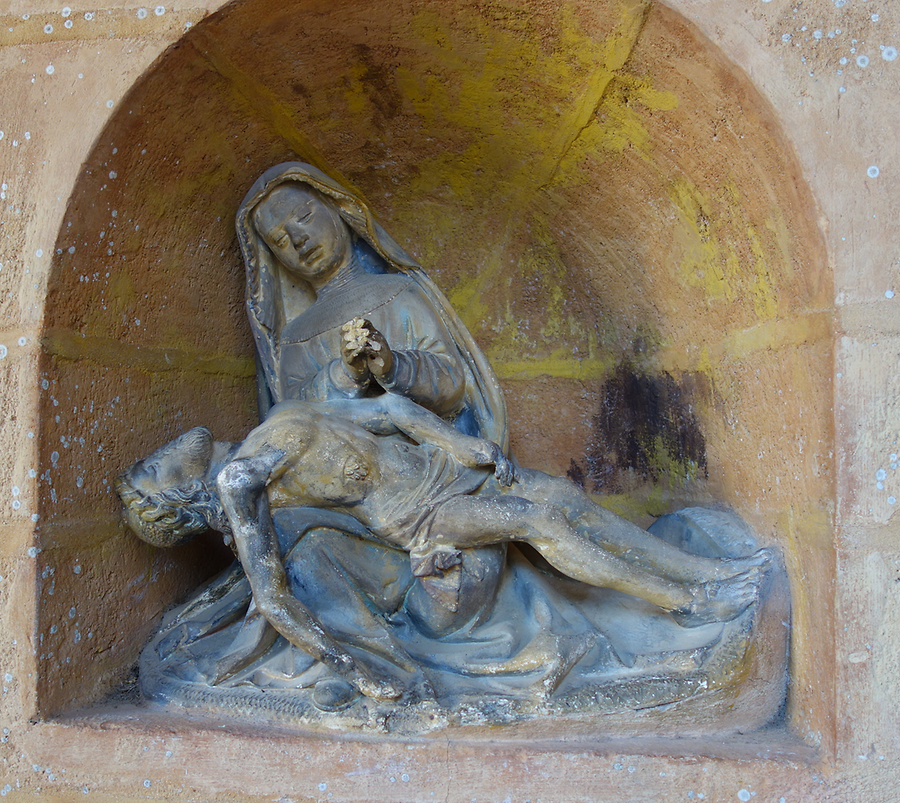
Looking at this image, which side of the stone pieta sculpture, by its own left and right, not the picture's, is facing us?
front
